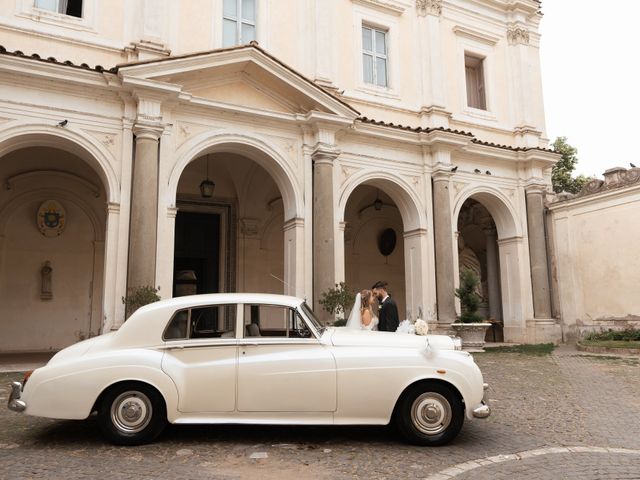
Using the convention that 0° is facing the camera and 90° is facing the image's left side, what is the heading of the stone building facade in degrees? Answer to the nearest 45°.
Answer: approximately 315°

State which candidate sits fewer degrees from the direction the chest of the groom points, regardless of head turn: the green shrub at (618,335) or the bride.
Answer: the bride

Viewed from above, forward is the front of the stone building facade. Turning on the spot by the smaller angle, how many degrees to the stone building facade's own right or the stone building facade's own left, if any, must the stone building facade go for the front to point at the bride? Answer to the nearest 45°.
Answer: approximately 45° to the stone building facade's own right

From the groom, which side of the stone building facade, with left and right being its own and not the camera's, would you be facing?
front

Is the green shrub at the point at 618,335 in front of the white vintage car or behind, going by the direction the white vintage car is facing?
in front

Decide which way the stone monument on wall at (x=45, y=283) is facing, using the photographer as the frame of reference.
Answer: facing the viewer and to the right of the viewer

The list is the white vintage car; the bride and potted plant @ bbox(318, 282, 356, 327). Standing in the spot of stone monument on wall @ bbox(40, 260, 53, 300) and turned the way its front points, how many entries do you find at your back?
0

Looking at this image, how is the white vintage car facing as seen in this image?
to the viewer's right

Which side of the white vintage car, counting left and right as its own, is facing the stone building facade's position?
left

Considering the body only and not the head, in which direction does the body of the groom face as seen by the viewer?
to the viewer's left

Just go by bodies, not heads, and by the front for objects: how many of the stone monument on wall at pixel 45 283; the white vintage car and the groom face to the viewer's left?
1

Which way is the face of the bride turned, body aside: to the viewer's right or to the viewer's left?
to the viewer's right

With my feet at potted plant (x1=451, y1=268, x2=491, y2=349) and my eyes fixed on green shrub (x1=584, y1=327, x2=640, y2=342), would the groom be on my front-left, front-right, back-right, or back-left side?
back-right

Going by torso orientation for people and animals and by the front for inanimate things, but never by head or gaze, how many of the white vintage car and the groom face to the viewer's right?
1

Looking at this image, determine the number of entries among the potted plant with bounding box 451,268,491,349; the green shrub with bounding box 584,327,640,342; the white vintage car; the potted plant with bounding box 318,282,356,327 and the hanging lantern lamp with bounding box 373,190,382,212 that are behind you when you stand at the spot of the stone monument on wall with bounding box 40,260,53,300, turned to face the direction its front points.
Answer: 0

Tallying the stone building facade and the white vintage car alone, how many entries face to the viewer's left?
0

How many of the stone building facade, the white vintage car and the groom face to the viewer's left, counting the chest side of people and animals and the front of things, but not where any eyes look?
1
